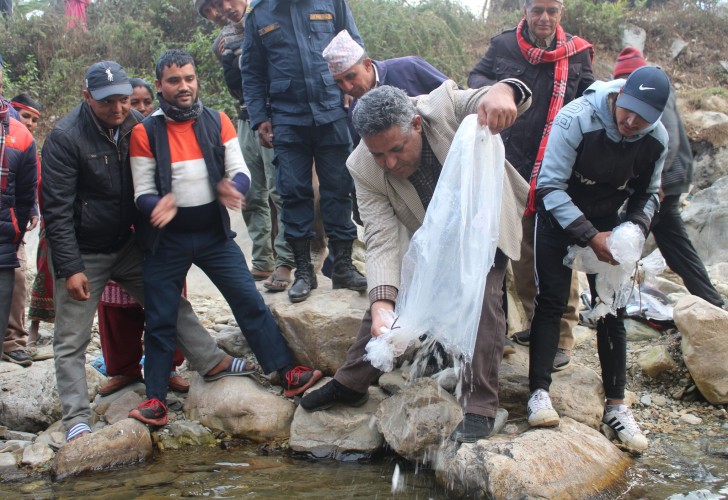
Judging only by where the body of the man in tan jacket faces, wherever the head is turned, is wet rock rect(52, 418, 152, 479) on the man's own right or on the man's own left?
on the man's own right

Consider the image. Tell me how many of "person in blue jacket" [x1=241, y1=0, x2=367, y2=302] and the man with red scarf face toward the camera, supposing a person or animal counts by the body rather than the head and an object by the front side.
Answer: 2

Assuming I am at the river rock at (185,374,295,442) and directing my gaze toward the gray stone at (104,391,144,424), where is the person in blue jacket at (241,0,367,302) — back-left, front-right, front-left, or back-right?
back-right

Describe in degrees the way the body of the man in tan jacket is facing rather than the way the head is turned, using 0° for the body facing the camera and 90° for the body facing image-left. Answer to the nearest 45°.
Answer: approximately 45°

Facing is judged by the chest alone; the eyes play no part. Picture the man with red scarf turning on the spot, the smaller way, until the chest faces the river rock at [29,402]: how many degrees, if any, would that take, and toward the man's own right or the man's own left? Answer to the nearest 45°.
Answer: approximately 90° to the man's own right

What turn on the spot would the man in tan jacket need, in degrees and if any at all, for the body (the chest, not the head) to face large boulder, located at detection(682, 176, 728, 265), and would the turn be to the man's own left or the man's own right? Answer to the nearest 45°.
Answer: approximately 180°

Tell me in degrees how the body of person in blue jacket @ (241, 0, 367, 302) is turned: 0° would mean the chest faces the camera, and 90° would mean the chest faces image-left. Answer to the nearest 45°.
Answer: approximately 0°

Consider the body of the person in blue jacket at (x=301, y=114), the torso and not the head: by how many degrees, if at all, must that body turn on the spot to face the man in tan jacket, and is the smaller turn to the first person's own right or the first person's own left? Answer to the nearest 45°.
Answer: approximately 45° to the first person's own left

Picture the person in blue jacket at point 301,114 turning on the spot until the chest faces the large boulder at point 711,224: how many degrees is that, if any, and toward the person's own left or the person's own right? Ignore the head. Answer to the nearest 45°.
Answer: approximately 135° to the person's own left
